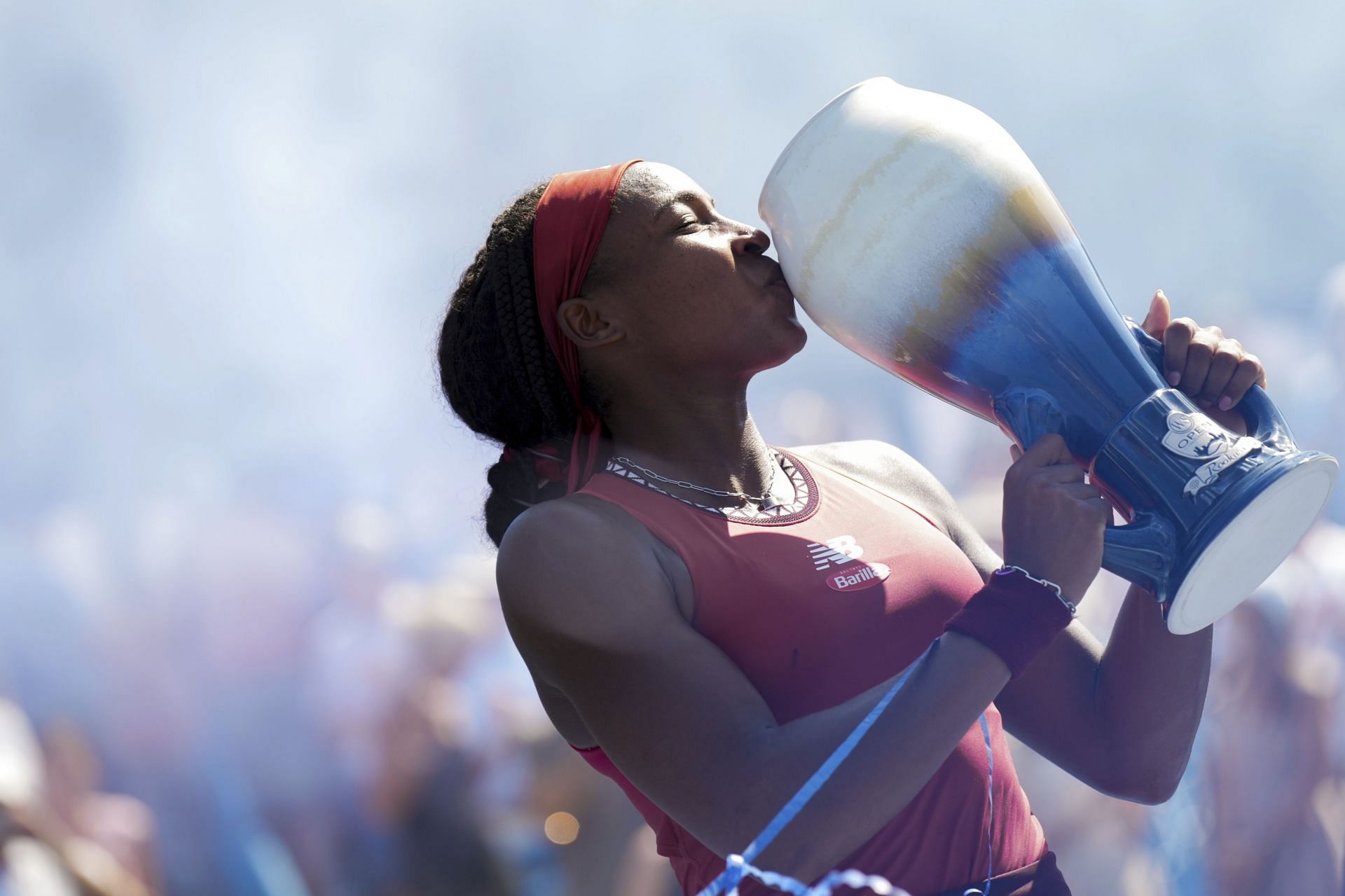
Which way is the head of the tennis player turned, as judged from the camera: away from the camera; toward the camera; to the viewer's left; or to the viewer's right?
to the viewer's right

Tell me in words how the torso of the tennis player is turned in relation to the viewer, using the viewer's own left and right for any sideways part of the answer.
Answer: facing the viewer and to the right of the viewer
